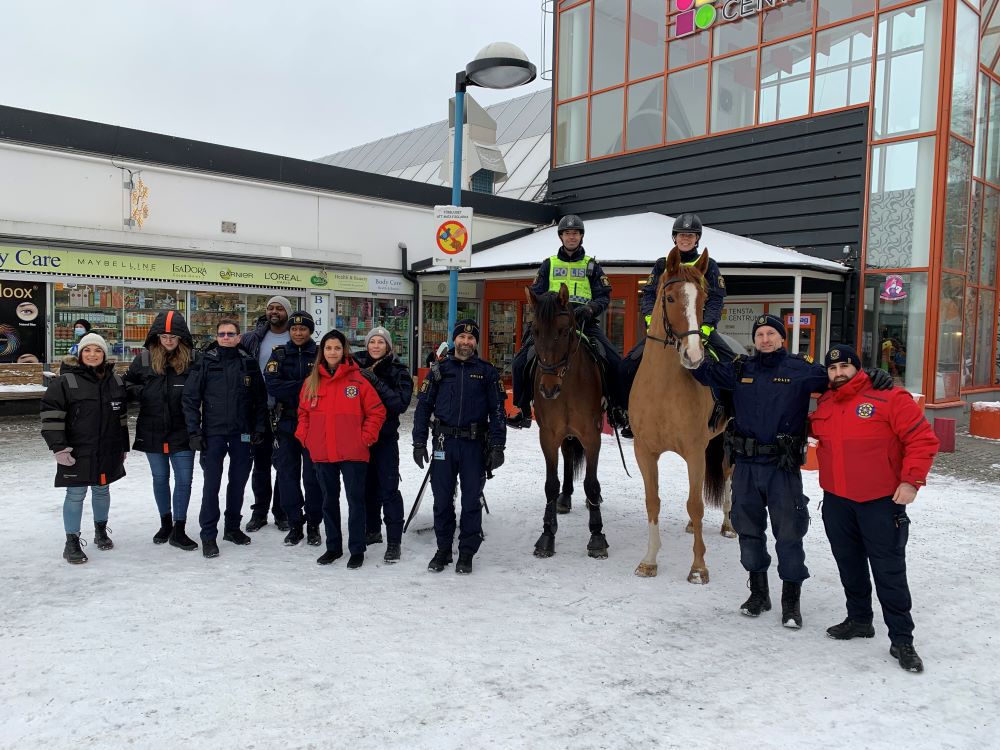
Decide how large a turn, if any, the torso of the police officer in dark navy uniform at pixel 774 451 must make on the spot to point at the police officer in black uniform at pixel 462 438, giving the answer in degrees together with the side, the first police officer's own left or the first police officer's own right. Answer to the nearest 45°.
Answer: approximately 90° to the first police officer's own right

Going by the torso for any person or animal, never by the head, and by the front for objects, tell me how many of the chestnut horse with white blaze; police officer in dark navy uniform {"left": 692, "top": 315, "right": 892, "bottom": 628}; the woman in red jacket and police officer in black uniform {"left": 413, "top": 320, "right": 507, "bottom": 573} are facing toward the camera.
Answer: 4

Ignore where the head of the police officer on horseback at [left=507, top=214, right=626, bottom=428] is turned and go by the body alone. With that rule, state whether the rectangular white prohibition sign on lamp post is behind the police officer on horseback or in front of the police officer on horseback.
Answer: behind

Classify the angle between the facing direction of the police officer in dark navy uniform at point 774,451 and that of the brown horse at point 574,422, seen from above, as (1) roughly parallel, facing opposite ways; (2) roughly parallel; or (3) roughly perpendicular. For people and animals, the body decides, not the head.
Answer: roughly parallel

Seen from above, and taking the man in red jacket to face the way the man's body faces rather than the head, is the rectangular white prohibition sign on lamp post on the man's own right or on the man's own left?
on the man's own right

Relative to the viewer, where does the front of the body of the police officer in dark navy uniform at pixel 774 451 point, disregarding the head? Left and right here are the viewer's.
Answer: facing the viewer

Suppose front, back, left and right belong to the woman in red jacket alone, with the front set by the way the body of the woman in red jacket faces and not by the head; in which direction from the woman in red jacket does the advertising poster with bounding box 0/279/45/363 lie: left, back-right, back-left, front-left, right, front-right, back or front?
back-right

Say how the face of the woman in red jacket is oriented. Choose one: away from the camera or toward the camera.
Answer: toward the camera

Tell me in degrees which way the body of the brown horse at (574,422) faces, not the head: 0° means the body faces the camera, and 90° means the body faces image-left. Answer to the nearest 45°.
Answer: approximately 0°

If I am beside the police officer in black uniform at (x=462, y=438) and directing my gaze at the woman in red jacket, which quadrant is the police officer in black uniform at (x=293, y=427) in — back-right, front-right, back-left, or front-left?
front-right

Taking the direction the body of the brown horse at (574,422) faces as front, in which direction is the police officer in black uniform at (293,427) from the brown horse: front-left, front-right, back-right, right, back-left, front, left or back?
right

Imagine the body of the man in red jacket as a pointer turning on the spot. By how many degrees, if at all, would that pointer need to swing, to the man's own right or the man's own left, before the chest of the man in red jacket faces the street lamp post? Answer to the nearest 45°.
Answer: approximately 90° to the man's own right

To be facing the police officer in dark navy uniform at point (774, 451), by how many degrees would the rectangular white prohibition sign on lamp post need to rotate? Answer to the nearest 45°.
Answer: approximately 45° to its left

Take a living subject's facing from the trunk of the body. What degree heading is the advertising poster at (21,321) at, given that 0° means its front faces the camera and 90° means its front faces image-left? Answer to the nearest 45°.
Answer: approximately 0°

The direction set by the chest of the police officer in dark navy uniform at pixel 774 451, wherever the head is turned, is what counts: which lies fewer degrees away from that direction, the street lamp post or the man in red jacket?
the man in red jacket

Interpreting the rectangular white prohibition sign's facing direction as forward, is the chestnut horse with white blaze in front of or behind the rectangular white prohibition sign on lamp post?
in front

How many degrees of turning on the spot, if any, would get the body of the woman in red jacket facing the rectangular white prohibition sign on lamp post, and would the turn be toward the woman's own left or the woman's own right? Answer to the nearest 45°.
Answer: approximately 135° to the woman's own left

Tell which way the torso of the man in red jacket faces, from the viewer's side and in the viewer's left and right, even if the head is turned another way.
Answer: facing the viewer and to the left of the viewer
